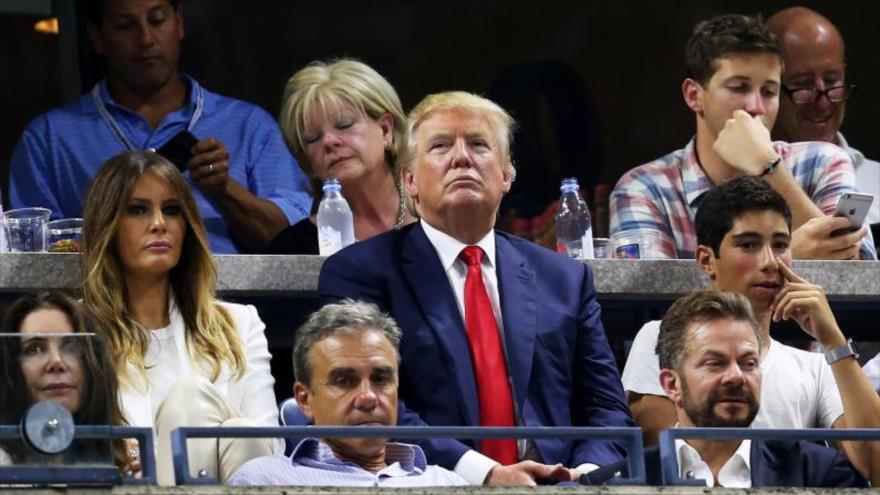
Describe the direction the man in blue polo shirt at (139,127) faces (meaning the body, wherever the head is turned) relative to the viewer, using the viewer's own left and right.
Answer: facing the viewer

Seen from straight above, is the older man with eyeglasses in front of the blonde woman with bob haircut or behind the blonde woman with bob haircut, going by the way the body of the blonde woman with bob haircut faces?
behind

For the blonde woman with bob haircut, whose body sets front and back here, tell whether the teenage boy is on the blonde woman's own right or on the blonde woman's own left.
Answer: on the blonde woman's own left

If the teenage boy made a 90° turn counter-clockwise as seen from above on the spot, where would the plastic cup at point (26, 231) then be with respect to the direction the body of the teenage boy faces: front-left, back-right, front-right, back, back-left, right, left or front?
back-left

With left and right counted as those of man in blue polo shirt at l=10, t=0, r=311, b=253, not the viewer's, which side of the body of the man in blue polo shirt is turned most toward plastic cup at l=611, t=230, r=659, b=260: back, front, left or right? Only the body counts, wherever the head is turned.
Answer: left

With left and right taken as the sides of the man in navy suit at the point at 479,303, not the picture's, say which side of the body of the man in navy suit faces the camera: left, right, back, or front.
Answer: front

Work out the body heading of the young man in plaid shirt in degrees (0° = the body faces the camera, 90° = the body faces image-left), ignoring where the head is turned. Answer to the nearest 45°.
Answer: approximately 315°

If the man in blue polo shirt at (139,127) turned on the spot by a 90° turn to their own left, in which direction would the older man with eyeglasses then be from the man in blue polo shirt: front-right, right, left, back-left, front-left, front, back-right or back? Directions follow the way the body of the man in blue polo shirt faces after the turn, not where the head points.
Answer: front

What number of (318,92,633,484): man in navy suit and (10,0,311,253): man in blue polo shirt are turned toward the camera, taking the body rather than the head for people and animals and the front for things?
2

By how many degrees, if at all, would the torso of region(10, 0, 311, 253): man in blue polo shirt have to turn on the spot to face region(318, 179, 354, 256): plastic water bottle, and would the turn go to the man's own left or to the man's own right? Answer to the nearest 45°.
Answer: approximately 45° to the man's own left

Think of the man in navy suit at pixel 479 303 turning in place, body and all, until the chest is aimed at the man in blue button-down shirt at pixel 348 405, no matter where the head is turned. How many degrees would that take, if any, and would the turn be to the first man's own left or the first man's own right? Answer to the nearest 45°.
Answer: approximately 45° to the first man's own right

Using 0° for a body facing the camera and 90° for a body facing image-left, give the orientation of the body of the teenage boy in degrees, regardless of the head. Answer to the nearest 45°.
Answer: approximately 315°
